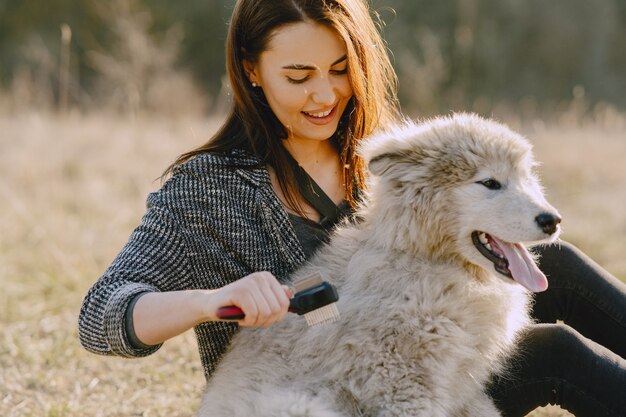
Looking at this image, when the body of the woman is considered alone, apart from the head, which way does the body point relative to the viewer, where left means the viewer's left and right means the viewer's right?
facing the viewer and to the right of the viewer
